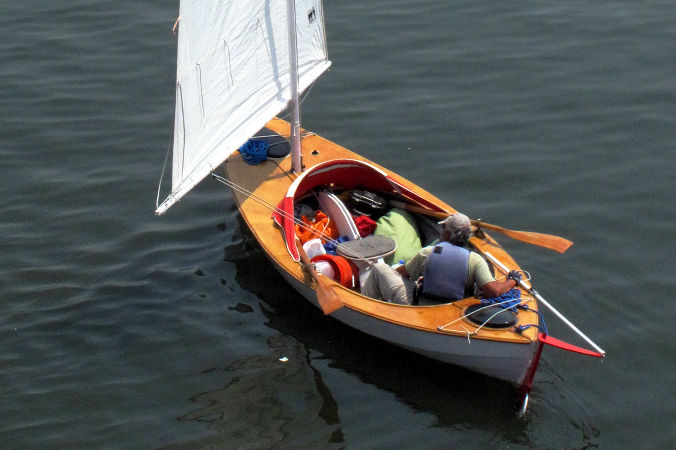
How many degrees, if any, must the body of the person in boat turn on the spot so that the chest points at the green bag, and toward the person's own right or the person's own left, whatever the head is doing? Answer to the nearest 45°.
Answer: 0° — they already face it

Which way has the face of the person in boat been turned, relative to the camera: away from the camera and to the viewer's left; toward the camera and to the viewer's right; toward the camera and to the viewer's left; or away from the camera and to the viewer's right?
away from the camera and to the viewer's left

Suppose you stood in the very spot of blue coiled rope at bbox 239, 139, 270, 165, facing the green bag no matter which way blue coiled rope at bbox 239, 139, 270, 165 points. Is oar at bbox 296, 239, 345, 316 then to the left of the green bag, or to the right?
right

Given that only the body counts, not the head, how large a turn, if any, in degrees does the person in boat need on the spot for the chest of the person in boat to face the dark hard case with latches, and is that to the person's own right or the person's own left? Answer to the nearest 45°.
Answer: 0° — they already face it

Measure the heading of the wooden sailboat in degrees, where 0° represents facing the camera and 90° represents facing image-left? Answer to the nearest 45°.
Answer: approximately 135°

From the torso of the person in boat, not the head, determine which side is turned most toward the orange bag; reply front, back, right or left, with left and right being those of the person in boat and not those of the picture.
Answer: front

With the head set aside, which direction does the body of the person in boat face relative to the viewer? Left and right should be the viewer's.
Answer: facing away from the viewer and to the left of the viewer
